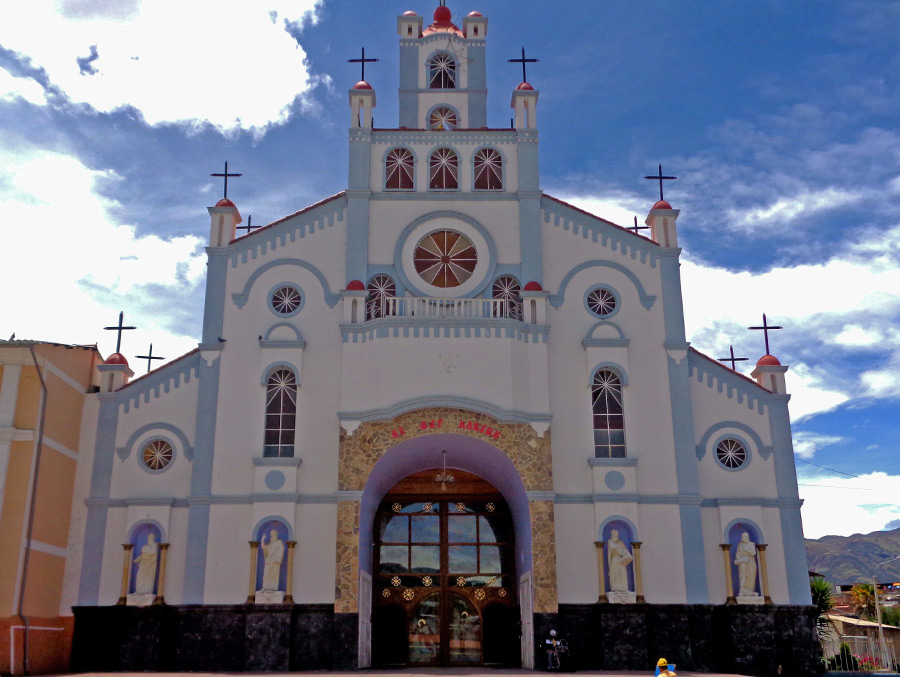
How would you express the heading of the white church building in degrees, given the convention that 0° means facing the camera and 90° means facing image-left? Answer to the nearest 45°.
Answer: approximately 0°

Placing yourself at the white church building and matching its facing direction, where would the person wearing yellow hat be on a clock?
The person wearing yellow hat is roughly at 11 o'clock from the white church building.

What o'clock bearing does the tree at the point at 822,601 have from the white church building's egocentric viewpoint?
The tree is roughly at 8 o'clock from the white church building.

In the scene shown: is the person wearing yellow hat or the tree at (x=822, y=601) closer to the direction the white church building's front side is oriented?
the person wearing yellow hat
